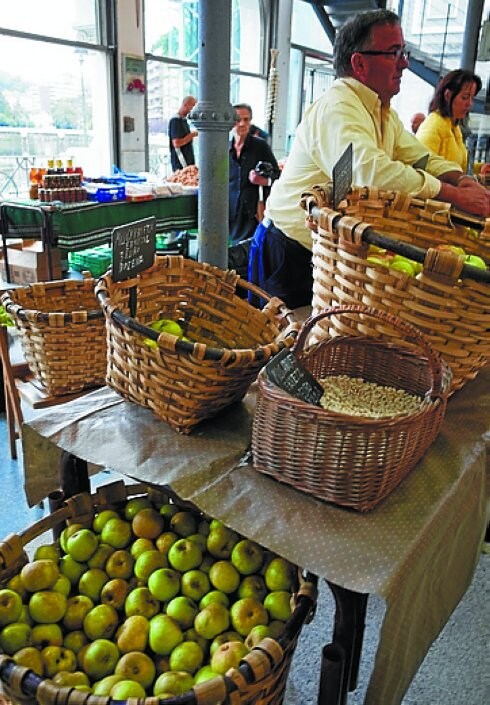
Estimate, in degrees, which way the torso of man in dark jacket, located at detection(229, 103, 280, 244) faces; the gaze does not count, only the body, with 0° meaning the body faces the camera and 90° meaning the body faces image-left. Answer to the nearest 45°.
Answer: approximately 0°

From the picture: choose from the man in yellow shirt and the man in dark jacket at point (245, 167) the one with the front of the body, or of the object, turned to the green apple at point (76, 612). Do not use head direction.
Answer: the man in dark jacket

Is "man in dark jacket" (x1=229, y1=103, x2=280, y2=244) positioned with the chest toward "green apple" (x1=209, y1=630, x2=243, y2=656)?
yes

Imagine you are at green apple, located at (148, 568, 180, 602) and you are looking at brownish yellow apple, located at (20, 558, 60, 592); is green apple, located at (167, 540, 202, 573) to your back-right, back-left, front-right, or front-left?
back-right
